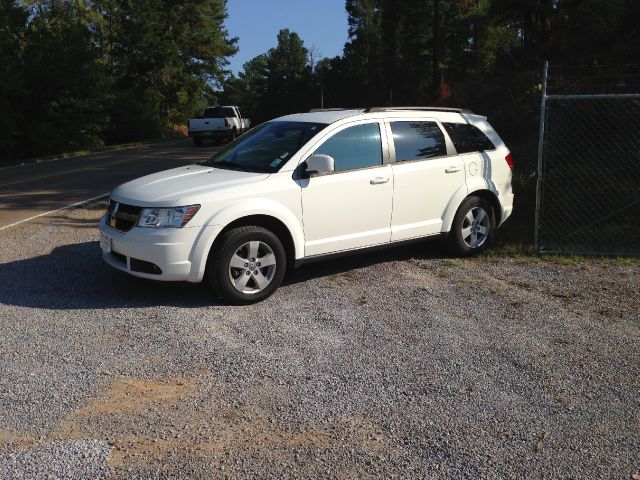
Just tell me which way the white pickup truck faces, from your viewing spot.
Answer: facing away from the viewer and to the right of the viewer

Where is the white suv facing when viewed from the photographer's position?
facing the viewer and to the left of the viewer

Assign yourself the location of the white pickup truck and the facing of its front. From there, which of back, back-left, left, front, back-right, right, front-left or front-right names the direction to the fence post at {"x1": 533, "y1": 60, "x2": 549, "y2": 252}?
back-right

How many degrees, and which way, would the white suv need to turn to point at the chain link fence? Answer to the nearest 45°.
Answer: approximately 180°

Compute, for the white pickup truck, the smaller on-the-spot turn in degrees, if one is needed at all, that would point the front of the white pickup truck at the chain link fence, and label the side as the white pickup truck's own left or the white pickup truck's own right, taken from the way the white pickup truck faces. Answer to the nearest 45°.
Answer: approximately 135° to the white pickup truck's own right

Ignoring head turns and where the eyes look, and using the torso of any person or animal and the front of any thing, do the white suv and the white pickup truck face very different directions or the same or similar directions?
very different directions

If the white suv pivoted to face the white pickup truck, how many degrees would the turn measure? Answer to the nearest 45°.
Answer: approximately 135° to its right
